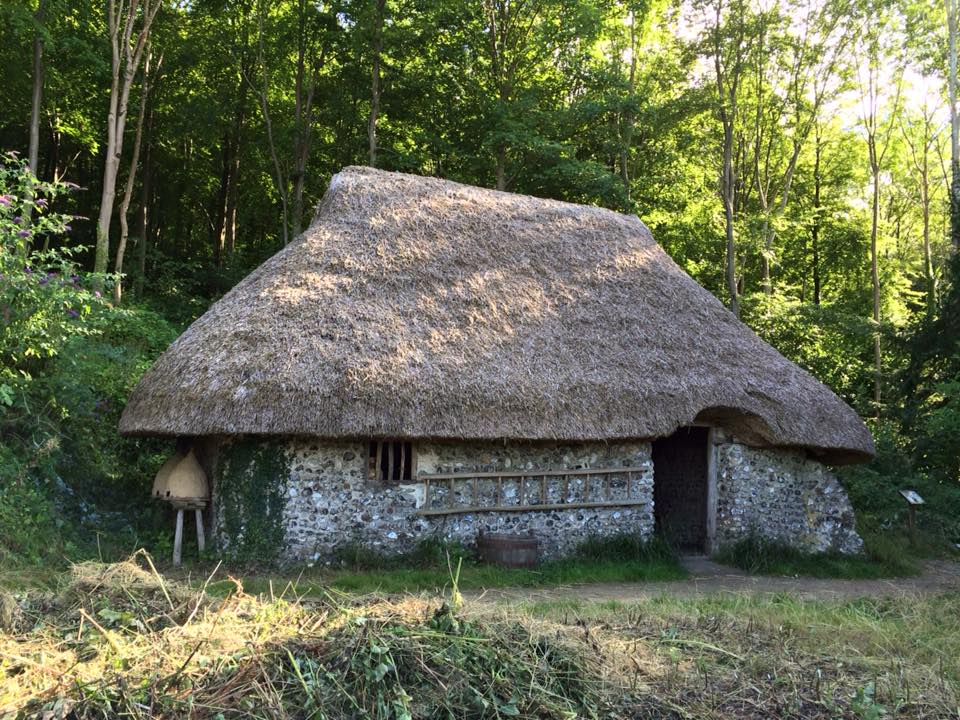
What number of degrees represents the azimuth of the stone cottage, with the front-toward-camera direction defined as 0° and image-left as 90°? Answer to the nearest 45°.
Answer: approximately 0°

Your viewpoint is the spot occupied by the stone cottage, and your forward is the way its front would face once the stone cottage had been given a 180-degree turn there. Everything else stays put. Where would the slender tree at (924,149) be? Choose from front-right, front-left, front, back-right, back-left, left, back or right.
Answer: front-right

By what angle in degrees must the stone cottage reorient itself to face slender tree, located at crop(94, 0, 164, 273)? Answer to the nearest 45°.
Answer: approximately 135° to its right

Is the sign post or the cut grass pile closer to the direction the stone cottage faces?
the cut grass pile

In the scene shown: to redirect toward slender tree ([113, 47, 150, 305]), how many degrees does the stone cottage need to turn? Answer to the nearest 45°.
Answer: approximately 135° to its right

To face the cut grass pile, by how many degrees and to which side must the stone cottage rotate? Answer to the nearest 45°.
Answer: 0° — it already faces it

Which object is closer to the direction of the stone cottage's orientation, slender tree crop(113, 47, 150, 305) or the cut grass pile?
the cut grass pile

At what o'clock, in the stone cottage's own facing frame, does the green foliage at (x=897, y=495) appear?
The green foliage is roughly at 8 o'clock from the stone cottage.

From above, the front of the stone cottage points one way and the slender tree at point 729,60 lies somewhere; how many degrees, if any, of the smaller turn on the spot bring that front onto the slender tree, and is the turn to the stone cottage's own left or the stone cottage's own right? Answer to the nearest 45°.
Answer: approximately 135° to the stone cottage's own left

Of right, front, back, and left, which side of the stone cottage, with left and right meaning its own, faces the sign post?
left
